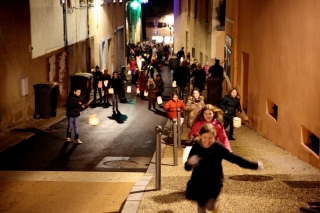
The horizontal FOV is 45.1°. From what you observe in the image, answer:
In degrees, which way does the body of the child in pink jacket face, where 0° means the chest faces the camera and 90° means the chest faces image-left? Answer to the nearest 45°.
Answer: approximately 0°

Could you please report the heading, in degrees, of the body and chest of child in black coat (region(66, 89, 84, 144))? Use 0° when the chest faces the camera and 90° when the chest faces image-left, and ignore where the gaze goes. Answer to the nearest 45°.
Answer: approximately 315°

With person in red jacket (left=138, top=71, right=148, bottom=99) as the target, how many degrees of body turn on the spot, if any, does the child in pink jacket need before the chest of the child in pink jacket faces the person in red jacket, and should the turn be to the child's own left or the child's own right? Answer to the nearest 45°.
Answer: approximately 180°

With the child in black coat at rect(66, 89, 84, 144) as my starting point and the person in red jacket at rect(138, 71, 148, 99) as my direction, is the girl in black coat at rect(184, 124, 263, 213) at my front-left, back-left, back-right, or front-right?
back-right

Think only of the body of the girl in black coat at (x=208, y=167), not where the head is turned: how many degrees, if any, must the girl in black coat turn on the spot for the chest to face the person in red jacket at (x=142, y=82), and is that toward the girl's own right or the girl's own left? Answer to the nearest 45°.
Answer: approximately 180°

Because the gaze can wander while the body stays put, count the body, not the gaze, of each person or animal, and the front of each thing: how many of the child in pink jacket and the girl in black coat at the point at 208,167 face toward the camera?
2

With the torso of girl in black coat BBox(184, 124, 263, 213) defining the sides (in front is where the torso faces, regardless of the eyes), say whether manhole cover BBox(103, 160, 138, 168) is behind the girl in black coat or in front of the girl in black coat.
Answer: behind
